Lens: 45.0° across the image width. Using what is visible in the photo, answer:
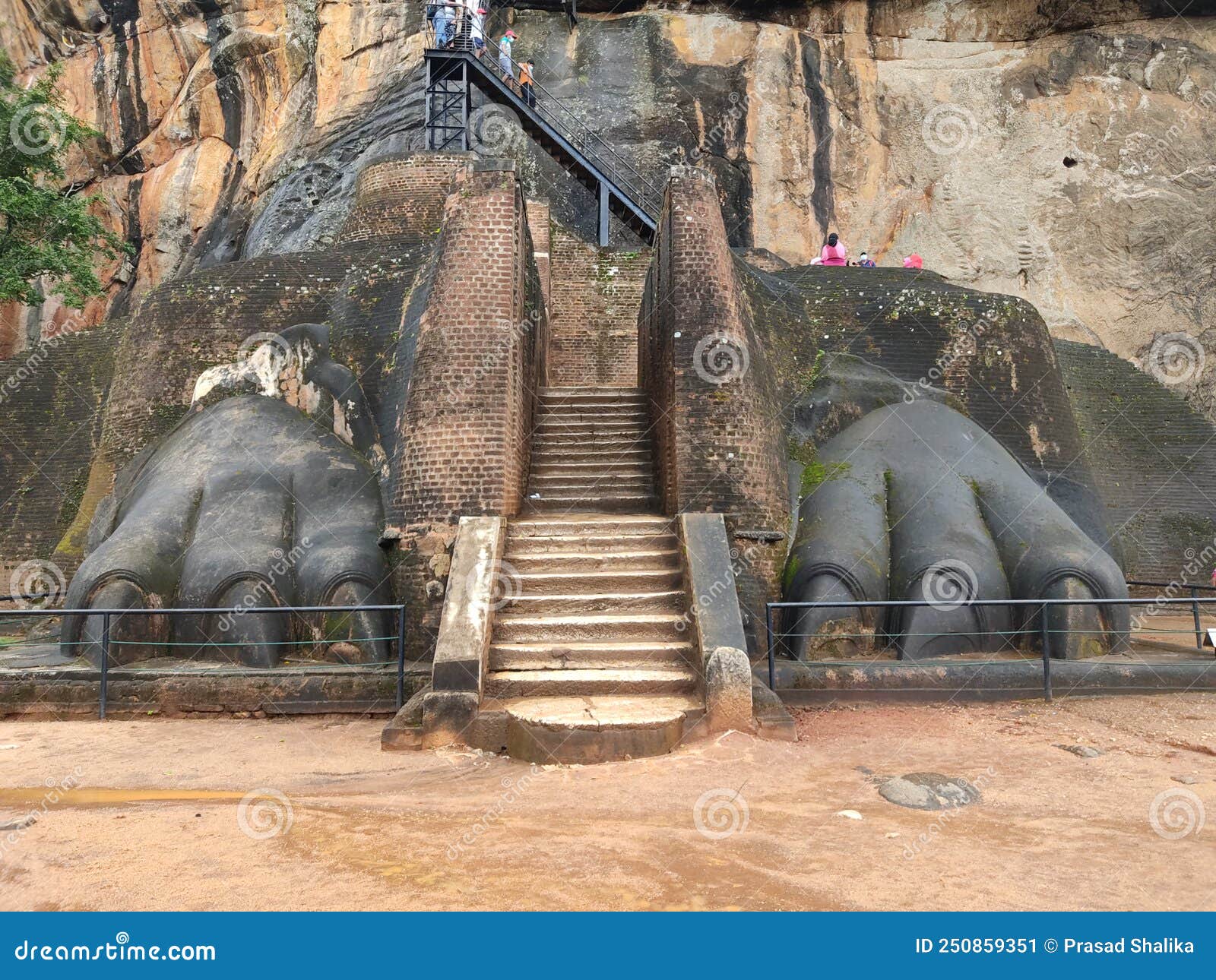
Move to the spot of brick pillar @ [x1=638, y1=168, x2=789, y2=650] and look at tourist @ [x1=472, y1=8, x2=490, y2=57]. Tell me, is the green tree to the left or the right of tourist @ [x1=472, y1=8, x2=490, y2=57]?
left

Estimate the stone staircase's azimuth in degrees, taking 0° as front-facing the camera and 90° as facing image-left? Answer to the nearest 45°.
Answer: approximately 0°

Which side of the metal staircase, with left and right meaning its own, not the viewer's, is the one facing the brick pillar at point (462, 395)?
right

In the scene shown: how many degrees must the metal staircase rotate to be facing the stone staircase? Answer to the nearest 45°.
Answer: approximately 90° to its right

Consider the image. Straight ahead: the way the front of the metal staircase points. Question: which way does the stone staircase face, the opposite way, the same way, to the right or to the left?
to the right

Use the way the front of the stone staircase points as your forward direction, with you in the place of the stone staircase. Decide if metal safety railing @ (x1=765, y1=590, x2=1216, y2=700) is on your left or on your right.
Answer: on your left

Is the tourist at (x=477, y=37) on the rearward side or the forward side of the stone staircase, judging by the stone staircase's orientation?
on the rearward side

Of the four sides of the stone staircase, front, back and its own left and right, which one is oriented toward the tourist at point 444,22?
back

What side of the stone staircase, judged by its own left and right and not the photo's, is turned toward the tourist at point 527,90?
back

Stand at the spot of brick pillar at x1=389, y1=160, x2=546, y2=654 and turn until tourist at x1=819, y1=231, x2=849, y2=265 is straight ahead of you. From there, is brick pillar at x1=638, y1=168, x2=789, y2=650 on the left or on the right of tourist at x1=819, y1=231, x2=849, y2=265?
right

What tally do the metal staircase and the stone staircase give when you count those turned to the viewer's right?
1

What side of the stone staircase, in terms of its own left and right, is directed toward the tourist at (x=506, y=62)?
back
